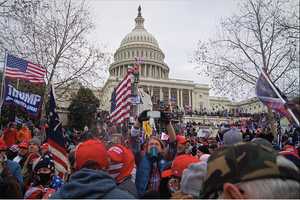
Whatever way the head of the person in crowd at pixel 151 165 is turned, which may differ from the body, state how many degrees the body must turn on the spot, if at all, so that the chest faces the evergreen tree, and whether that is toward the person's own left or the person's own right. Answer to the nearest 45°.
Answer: approximately 180°

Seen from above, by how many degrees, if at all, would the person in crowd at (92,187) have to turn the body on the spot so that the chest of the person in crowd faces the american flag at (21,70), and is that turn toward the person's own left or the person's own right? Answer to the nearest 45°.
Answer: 0° — they already face it

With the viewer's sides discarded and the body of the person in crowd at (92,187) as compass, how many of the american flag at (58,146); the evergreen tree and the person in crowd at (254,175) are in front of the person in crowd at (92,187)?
2

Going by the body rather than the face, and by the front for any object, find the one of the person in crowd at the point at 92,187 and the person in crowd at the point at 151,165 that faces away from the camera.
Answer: the person in crowd at the point at 92,187

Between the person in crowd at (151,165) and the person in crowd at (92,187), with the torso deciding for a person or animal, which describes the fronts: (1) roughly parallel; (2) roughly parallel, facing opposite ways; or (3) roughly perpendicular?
roughly parallel, facing opposite ways

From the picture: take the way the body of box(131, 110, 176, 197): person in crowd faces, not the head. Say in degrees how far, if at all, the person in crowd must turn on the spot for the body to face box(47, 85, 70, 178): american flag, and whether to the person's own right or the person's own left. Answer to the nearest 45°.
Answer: approximately 90° to the person's own right

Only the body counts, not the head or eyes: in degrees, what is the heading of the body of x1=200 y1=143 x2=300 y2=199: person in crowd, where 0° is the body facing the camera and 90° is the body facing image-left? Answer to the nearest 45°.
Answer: approximately 135°

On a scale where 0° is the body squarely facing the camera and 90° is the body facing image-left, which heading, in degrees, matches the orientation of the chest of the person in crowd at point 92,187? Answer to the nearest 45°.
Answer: approximately 180°

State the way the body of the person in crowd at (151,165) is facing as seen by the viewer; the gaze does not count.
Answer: toward the camera

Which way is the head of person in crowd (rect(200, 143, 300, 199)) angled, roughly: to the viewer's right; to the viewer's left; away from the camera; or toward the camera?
away from the camera

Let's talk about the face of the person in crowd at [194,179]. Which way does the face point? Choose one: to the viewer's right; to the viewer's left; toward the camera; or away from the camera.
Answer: away from the camera

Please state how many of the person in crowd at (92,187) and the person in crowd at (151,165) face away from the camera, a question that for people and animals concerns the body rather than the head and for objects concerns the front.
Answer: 1

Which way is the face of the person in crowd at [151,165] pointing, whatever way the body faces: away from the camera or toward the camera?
toward the camera

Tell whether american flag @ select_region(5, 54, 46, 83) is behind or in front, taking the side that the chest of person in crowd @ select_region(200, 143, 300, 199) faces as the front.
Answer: in front

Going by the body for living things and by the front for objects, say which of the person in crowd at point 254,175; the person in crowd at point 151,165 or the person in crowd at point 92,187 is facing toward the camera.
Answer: the person in crowd at point 151,165
